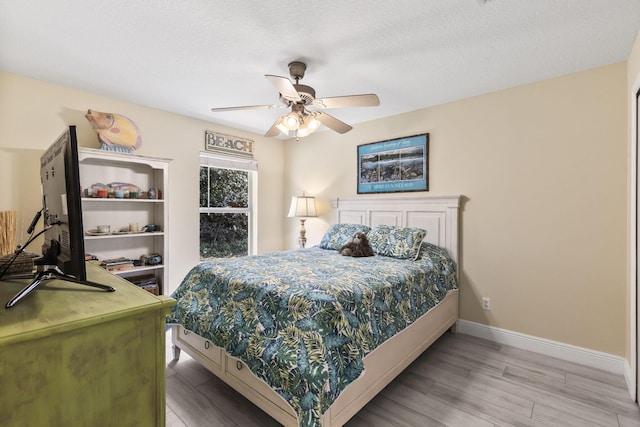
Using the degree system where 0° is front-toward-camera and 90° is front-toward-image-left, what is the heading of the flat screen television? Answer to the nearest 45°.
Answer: approximately 270°

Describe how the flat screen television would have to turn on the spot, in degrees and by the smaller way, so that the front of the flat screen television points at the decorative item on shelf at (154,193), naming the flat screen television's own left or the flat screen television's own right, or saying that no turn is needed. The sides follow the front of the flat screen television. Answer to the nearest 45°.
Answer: approximately 90° to the flat screen television's own left

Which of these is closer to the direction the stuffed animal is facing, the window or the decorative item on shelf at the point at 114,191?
the decorative item on shelf

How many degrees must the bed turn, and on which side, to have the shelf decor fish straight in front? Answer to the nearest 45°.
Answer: approximately 90° to its right

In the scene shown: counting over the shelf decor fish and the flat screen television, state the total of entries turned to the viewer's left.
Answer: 1

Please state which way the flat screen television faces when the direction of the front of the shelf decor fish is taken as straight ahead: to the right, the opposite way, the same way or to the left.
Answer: the opposite way

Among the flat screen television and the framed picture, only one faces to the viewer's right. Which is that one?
the flat screen television

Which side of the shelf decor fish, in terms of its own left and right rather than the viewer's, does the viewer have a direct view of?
left

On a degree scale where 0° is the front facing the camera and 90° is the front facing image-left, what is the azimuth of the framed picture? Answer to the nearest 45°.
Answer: approximately 45°

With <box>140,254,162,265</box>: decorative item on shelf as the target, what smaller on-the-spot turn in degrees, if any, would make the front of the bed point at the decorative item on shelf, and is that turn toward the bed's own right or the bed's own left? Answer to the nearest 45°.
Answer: approximately 90° to the bed's own right

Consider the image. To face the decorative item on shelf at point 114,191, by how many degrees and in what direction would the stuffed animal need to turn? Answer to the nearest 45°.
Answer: approximately 45° to its right

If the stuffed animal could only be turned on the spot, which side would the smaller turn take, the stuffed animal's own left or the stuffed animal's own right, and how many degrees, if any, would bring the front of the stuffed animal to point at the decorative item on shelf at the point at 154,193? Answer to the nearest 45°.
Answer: approximately 45° to the stuffed animal's own right

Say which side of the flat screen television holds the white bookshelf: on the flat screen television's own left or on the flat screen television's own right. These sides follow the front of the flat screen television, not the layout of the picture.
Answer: on the flat screen television's own left

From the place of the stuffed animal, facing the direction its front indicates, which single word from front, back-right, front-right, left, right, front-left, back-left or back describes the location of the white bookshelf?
front-right
